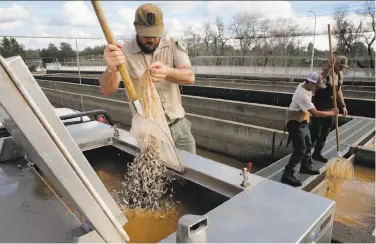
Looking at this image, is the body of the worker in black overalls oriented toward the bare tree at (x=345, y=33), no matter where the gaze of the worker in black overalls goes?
no
